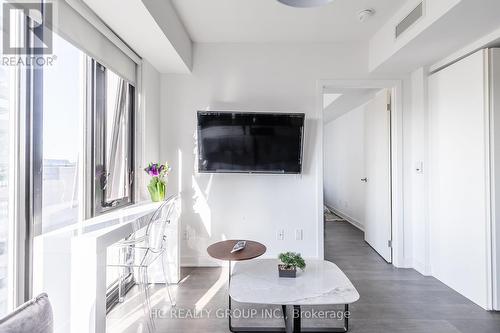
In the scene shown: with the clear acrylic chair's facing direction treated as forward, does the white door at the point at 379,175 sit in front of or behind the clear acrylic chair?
behind

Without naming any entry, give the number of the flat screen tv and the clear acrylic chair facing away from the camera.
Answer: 0

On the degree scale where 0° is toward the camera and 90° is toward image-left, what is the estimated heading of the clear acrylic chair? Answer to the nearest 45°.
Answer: approximately 45°

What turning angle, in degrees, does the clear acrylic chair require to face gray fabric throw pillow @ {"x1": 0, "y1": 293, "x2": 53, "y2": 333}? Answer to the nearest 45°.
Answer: approximately 45° to its left

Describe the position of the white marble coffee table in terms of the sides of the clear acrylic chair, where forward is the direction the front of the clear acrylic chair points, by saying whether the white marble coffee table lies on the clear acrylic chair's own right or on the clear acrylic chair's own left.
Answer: on the clear acrylic chair's own left

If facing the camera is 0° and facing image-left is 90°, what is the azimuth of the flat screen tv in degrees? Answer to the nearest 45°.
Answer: approximately 0°

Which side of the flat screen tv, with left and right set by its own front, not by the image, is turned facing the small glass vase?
right

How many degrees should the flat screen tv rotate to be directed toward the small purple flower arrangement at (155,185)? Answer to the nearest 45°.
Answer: approximately 90° to its right
